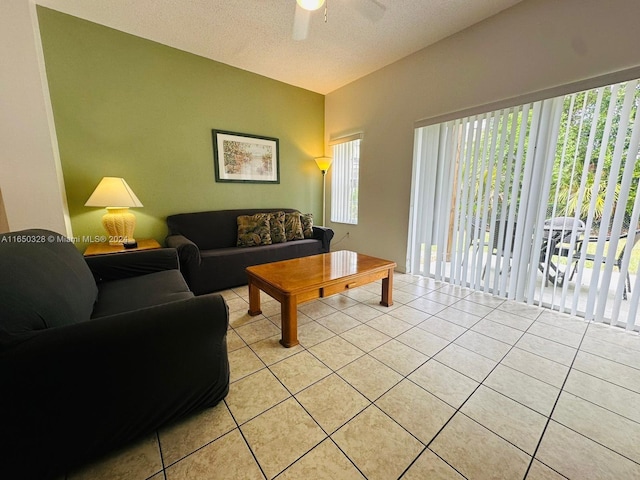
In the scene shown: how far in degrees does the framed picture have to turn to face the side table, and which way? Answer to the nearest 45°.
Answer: approximately 90° to its right

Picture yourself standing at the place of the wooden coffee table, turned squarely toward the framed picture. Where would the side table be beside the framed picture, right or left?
left

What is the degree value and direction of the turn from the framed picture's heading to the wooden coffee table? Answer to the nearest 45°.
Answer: approximately 45° to its right

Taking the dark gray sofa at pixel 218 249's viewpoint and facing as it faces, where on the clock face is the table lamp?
The table lamp is roughly at 4 o'clock from the dark gray sofa.

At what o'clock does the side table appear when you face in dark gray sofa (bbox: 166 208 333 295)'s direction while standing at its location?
The side table is roughly at 4 o'clock from the dark gray sofa.

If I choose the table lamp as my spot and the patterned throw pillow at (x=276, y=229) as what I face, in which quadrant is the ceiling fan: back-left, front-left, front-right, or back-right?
front-right

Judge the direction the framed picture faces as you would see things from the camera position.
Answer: facing the viewer and to the right of the viewer

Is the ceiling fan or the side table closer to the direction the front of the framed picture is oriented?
the ceiling fan

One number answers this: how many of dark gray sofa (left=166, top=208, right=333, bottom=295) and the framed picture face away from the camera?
0

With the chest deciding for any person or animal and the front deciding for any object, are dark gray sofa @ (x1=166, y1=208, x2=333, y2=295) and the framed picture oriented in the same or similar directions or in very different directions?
same or similar directions

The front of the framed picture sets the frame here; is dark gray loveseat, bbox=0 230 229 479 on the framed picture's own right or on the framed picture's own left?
on the framed picture's own right

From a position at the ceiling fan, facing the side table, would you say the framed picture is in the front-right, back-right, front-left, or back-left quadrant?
front-right
